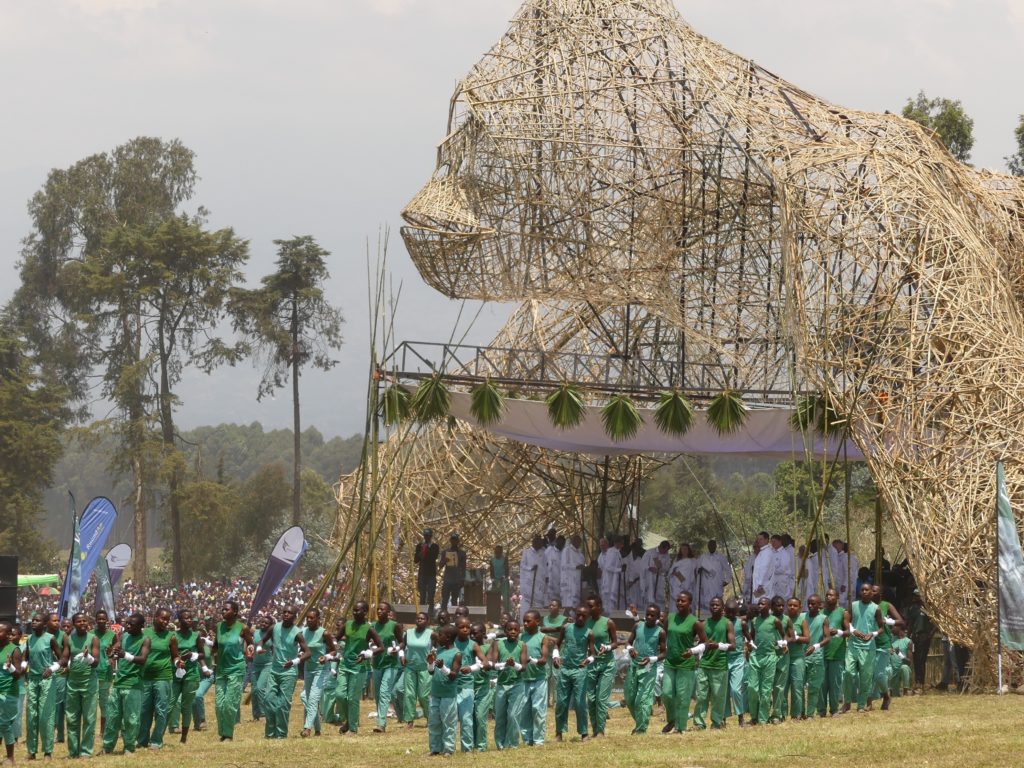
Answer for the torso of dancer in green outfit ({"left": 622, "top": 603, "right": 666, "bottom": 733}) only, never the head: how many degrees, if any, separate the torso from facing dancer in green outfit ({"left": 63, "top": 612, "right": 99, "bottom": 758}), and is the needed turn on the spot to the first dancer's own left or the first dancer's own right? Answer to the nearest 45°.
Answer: approximately 45° to the first dancer's own right

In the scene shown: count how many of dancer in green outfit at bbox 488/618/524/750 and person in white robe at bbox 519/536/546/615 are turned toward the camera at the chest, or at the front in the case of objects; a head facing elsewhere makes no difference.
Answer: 2

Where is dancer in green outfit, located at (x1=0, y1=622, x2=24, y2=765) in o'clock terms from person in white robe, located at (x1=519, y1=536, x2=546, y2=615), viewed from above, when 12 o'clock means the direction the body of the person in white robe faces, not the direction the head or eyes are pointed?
The dancer in green outfit is roughly at 1 o'clock from the person in white robe.

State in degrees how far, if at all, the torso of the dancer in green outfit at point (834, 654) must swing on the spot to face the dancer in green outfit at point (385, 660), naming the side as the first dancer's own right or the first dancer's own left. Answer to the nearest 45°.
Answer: approximately 45° to the first dancer's own right

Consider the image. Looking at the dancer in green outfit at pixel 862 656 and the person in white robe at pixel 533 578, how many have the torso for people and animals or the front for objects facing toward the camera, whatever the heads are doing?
2

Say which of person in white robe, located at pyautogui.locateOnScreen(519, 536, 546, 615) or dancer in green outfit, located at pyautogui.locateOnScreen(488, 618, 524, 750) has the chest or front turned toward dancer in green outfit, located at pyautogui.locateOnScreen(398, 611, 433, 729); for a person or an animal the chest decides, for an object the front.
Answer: the person in white robe

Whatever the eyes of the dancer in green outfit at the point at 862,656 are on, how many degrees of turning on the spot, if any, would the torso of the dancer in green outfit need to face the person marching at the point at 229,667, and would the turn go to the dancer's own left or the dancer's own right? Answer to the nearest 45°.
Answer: approximately 90° to the dancer's own right
